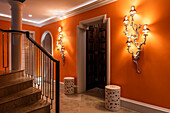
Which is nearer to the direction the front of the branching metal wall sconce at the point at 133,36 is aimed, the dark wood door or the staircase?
the staircase

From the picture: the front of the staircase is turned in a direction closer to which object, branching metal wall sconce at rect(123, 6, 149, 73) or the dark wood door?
the branching metal wall sconce

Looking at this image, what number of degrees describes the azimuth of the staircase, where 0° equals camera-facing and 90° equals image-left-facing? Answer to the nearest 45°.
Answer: approximately 315°

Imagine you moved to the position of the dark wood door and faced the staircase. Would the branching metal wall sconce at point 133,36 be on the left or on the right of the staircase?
left

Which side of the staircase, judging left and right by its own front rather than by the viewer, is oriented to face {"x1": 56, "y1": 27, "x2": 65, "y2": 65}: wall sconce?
left

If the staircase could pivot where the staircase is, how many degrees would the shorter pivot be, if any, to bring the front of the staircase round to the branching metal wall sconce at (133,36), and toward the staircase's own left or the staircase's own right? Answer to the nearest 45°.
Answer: approximately 45° to the staircase's own left

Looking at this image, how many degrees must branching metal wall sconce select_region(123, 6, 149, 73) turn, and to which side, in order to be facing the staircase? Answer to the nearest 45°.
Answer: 0° — it already faces it

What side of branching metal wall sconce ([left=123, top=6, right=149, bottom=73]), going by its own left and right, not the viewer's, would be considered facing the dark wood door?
right
